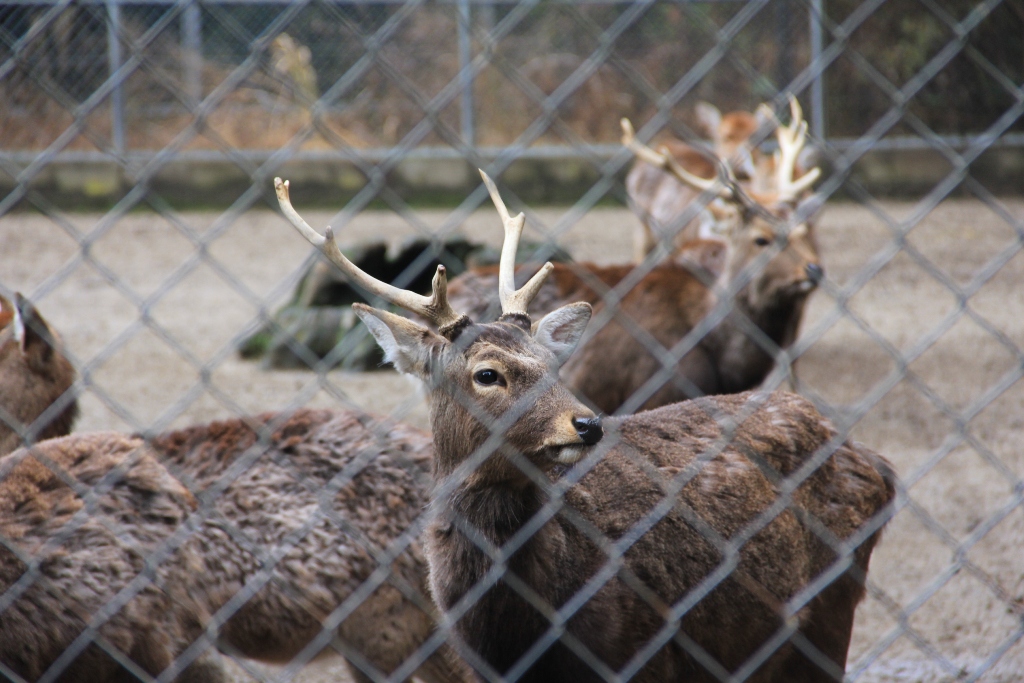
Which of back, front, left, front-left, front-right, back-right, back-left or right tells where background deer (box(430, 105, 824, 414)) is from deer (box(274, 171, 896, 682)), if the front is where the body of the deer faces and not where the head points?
back-right

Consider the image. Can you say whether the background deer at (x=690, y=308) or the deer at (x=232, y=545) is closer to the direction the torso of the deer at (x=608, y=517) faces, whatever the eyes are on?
the deer

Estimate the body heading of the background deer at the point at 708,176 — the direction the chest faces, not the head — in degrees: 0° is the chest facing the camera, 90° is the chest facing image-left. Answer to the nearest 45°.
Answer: approximately 315°

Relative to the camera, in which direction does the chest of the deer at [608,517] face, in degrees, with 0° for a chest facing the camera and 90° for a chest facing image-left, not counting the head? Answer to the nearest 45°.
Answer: approximately 45°
